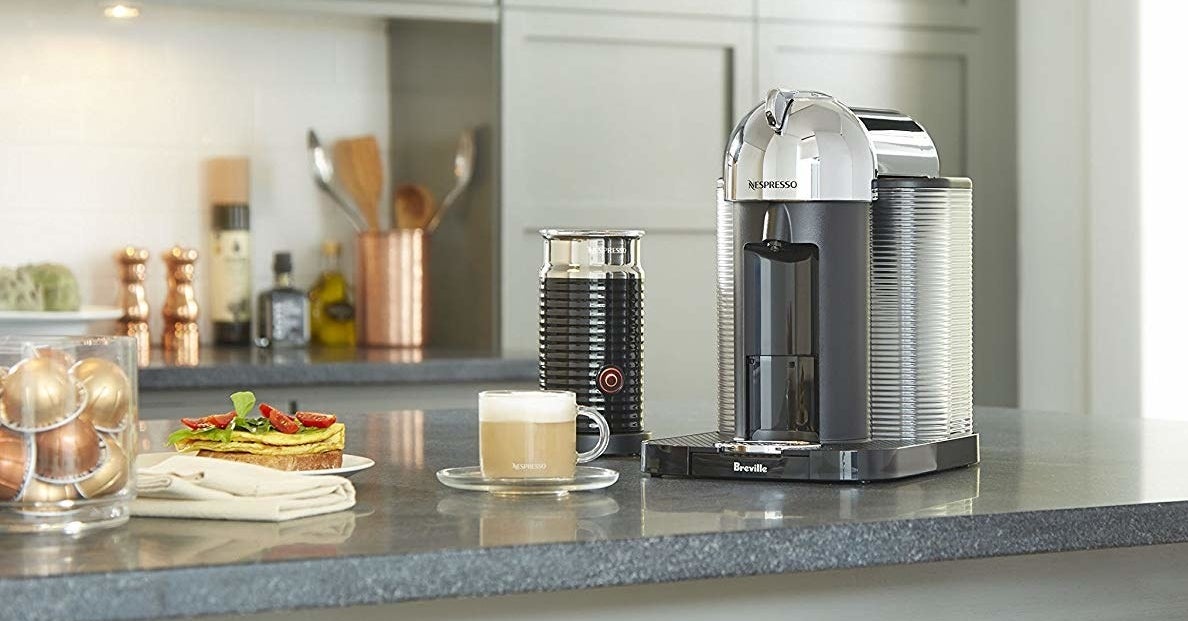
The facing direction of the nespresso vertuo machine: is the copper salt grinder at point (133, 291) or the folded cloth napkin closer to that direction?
the folded cloth napkin

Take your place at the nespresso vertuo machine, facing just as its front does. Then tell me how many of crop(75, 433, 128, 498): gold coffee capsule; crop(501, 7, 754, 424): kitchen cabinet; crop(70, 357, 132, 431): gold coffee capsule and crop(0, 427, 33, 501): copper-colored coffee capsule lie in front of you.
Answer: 3

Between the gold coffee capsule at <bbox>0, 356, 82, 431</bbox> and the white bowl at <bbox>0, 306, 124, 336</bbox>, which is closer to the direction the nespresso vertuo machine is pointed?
the gold coffee capsule

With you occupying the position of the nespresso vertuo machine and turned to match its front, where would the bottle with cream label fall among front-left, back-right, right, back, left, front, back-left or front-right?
right

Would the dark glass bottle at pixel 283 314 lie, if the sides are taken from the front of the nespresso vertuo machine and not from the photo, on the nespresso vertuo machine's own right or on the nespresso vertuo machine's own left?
on the nespresso vertuo machine's own right

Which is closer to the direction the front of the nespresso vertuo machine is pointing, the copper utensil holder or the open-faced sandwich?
the open-faced sandwich

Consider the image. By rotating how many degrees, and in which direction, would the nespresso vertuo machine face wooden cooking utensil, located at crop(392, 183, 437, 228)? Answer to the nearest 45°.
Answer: approximately 90° to its right

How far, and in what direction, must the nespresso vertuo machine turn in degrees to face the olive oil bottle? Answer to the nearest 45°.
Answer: approximately 90° to its right

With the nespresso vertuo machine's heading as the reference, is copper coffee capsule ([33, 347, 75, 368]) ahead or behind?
ahead

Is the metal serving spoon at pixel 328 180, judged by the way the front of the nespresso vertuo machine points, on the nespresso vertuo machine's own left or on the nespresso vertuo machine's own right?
on the nespresso vertuo machine's own right

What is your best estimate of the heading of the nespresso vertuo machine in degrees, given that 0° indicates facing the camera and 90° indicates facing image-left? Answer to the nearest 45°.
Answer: approximately 45°
